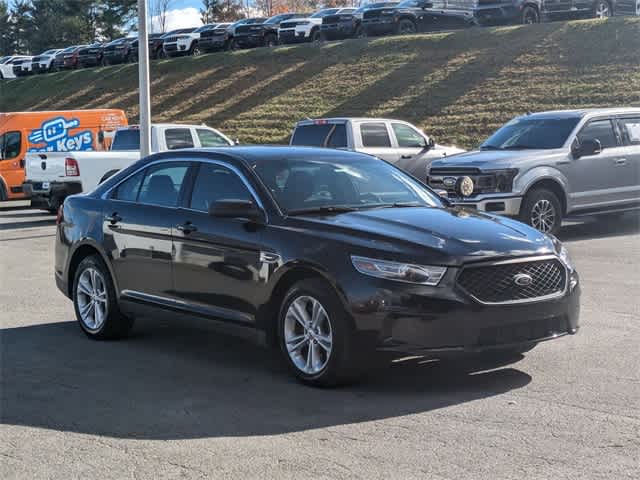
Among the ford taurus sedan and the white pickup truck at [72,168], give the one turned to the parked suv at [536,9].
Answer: the white pickup truck

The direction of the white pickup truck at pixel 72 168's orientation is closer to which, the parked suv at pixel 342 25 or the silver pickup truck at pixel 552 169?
the parked suv

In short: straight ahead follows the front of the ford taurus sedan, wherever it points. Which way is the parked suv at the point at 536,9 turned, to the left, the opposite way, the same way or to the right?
to the right

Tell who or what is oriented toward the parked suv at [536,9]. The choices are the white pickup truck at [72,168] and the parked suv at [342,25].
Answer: the white pickup truck

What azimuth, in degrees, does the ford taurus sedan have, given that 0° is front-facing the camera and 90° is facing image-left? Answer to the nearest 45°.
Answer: approximately 315°

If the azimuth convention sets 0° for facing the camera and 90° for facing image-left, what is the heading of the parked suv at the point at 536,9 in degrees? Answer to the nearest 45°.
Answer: approximately 45°

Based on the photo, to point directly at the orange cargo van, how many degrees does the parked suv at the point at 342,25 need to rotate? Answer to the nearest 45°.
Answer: approximately 45° to its left

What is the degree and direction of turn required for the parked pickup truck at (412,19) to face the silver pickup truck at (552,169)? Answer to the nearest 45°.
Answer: approximately 45° to its left
